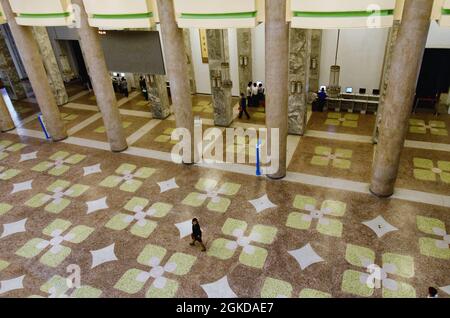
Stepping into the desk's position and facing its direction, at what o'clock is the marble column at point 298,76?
The marble column is roughly at 1 o'clock from the desk.

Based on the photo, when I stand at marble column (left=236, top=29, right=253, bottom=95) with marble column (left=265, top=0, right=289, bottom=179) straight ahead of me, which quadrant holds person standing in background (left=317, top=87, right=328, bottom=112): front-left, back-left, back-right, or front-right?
front-left

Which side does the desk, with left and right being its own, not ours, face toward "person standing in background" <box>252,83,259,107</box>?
right

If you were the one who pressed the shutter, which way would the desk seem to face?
facing the viewer

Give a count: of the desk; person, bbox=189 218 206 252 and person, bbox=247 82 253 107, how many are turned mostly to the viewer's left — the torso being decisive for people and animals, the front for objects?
1

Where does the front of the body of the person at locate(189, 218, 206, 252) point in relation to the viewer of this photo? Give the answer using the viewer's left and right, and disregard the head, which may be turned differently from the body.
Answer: facing to the left of the viewer

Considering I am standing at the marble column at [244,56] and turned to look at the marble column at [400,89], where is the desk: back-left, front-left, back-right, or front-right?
front-left
